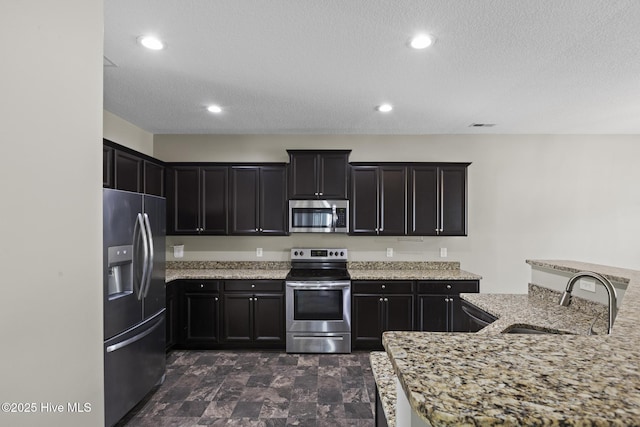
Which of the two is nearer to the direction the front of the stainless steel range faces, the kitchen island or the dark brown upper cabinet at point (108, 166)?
the kitchen island

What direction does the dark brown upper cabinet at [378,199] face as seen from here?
toward the camera

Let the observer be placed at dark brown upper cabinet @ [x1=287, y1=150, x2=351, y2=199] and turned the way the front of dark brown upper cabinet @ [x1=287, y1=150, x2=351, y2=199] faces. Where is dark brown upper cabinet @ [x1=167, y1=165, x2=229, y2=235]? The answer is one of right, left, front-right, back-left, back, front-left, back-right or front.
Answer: right

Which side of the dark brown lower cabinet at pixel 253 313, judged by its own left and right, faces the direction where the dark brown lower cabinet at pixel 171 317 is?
right

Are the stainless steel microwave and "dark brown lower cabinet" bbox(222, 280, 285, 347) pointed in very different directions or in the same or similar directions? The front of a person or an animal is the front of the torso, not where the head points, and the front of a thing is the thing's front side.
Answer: same or similar directions

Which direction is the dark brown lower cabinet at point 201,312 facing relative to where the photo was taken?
toward the camera

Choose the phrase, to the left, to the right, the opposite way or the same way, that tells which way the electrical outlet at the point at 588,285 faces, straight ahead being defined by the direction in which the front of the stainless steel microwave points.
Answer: to the right

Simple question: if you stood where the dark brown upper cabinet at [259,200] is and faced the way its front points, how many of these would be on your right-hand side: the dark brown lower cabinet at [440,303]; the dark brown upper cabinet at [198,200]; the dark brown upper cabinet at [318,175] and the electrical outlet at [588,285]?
1

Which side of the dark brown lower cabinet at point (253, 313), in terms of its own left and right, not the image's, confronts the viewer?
front

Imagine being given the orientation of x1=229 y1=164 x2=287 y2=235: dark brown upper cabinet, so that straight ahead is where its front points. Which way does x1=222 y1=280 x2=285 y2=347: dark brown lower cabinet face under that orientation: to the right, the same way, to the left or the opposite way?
the same way

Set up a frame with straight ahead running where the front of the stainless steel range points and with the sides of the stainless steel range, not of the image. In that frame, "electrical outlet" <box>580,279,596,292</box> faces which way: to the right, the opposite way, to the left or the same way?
to the right

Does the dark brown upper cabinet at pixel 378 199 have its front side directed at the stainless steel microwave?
no

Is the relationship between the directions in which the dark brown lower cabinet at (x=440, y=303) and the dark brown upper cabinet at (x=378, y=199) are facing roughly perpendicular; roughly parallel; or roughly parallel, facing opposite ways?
roughly parallel

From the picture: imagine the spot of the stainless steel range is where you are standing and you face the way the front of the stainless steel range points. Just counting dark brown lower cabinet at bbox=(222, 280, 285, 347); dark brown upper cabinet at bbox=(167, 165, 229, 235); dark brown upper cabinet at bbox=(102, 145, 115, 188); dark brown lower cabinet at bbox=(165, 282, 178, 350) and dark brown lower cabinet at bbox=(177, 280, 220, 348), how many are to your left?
0

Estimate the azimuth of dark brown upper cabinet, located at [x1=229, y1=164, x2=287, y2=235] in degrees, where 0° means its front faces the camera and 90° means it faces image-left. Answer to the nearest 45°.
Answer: approximately 0°

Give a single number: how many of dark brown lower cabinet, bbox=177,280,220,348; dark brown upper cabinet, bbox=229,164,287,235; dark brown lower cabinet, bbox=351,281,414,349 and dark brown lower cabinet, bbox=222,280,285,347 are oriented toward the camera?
4

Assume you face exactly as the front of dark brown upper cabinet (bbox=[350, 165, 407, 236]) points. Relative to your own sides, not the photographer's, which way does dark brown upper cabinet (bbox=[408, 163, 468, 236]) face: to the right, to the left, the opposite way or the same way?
the same way

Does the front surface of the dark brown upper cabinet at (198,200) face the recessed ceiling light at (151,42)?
yes

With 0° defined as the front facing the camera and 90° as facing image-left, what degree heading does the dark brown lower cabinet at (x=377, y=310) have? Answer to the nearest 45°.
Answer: approximately 0°
